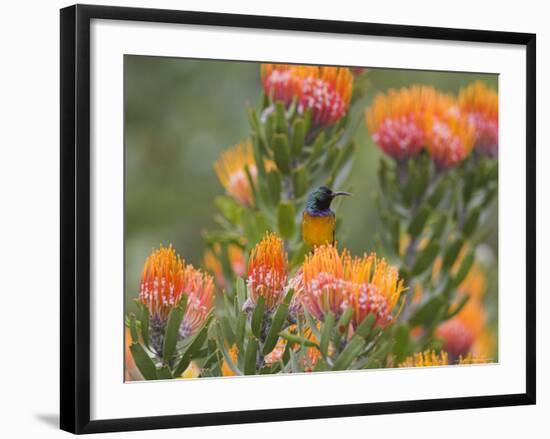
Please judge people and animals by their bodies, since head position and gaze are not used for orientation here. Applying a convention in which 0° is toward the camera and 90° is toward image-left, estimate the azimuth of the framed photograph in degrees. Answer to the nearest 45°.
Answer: approximately 315°
